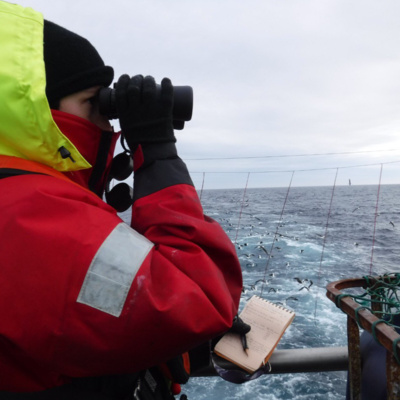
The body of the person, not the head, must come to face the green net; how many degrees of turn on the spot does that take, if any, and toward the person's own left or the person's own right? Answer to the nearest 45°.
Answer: approximately 45° to the person's own left

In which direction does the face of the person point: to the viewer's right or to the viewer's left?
to the viewer's right

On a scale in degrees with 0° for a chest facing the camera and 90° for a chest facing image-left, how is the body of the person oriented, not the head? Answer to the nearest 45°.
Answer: approximately 270°
